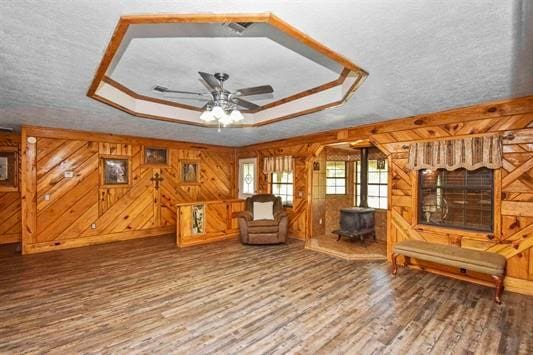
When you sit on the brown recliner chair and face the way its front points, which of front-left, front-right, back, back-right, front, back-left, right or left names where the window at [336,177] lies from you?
back-left

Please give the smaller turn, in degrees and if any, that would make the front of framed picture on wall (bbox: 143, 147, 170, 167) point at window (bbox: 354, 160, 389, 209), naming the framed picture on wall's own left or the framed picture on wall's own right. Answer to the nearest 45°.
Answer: approximately 45° to the framed picture on wall's own left

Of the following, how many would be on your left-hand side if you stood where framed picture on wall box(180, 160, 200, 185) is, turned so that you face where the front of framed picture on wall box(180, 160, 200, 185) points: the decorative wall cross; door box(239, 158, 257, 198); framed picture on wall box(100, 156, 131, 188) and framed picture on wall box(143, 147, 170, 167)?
1

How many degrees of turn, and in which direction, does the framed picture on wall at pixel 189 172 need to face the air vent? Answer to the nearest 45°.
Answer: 0° — it already faces it

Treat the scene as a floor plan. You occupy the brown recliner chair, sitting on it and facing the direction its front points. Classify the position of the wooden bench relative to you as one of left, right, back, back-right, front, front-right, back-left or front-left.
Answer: front-left

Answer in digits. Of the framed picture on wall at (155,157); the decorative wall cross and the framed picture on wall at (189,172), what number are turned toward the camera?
3

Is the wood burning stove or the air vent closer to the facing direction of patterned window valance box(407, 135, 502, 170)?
the air vent

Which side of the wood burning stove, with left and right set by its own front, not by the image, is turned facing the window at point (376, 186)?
back

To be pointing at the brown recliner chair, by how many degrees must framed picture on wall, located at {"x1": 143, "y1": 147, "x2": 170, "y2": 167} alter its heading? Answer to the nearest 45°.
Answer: approximately 45° to its left
